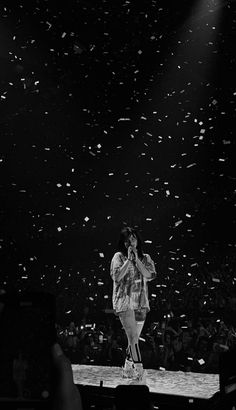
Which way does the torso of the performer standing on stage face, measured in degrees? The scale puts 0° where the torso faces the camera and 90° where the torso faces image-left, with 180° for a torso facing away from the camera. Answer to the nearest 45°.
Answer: approximately 0°
